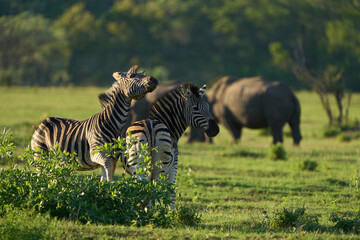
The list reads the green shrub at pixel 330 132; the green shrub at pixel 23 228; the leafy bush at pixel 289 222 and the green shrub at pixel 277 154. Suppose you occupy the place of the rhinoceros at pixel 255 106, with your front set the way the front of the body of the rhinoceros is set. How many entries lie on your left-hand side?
3

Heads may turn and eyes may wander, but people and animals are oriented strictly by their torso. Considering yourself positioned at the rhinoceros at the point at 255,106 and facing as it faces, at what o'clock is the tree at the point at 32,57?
The tree is roughly at 2 o'clock from the rhinoceros.

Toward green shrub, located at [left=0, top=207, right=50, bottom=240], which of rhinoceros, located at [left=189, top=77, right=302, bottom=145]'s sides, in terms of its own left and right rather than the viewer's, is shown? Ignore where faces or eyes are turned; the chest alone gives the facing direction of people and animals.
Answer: left

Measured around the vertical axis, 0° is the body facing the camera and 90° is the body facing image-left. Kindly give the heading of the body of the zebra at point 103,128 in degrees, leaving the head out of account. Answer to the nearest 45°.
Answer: approximately 270°

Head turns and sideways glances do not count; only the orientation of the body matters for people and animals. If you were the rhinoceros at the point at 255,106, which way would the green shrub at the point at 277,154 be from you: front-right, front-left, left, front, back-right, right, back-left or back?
left

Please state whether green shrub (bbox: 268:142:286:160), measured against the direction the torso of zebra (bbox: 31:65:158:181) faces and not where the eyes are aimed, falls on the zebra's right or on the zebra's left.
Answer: on the zebra's left

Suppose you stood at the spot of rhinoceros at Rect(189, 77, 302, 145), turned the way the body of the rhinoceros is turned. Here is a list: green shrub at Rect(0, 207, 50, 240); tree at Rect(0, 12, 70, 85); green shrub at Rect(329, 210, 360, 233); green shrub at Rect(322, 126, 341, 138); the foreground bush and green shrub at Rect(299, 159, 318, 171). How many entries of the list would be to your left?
4

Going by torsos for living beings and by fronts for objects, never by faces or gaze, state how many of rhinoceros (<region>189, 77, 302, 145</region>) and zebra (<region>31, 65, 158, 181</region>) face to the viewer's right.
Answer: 1

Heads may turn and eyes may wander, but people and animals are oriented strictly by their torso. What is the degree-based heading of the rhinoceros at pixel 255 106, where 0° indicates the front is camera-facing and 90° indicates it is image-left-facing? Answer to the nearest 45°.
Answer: approximately 90°

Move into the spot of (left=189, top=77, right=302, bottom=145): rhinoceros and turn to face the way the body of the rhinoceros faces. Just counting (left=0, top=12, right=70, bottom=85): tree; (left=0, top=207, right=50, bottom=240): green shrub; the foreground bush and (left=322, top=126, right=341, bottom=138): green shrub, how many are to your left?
2

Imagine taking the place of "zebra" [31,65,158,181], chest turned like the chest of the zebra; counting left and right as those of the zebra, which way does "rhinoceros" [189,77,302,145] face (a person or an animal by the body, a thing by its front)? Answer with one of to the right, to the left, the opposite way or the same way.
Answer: the opposite way

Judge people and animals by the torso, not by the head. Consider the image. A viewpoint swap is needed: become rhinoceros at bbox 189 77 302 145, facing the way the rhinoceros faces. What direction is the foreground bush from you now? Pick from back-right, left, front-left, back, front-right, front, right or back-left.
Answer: left

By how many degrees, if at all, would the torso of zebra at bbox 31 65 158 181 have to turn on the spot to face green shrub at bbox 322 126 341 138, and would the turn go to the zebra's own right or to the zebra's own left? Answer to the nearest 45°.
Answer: approximately 45° to the zebra's own left
